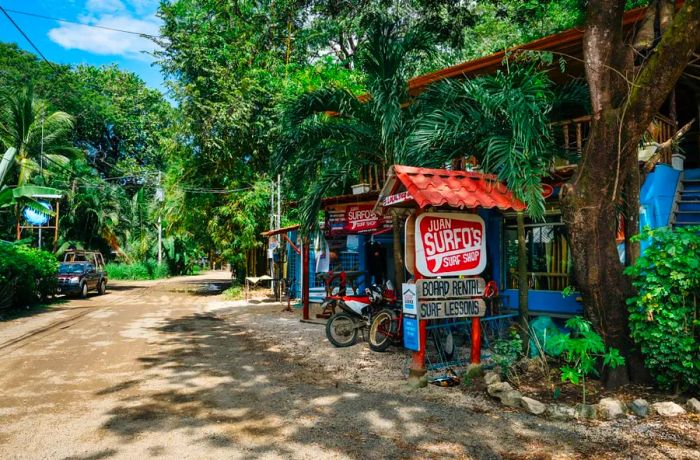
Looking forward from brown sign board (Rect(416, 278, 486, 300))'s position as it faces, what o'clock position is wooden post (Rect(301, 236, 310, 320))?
The wooden post is roughly at 5 o'clock from the brown sign board.

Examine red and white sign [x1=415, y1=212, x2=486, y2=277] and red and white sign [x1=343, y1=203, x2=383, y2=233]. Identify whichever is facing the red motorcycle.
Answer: red and white sign [x1=343, y1=203, x2=383, y2=233]

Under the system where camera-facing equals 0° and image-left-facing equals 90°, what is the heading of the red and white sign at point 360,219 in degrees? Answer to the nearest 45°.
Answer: approximately 0°

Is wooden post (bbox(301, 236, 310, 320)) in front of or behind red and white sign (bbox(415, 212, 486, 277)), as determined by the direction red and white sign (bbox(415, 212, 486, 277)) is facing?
behind

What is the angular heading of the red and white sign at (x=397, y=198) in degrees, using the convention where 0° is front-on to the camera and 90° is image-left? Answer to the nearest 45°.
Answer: approximately 45°
